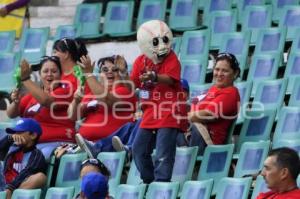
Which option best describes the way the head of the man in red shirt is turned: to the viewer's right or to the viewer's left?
to the viewer's left

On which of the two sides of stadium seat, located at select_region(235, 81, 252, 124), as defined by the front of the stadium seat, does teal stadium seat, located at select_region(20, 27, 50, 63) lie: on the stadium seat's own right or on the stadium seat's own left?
on the stadium seat's own right

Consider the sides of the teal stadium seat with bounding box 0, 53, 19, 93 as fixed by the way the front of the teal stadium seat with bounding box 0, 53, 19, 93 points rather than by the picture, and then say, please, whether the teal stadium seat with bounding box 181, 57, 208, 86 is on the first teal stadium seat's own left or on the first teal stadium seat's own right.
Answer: on the first teal stadium seat's own left

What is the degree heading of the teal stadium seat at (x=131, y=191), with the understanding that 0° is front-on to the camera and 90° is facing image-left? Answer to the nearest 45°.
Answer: approximately 0°

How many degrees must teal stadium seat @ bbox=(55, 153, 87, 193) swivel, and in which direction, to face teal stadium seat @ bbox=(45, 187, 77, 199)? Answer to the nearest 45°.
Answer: approximately 45° to its left

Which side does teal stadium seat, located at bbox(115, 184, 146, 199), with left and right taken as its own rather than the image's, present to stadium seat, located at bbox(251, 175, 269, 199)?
left
